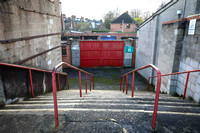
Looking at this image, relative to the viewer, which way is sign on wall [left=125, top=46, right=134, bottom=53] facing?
toward the camera

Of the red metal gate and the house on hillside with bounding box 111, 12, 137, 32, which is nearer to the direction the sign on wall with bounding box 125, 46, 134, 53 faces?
the red metal gate

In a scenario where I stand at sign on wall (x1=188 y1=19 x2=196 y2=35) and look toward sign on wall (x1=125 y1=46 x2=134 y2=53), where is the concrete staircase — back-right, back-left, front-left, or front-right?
back-left

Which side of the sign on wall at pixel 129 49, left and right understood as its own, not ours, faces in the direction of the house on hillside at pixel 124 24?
back

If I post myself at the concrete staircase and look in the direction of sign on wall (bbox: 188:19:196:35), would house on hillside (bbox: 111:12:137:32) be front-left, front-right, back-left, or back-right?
front-left

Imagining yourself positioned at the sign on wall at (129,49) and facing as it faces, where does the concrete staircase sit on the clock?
The concrete staircase is roughly at 12 o'clock from the sign on wall.

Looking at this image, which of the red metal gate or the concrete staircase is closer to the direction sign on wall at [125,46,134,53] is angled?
the concrete staircase

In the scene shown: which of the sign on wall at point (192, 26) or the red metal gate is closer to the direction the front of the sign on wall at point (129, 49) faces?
the sign on wall

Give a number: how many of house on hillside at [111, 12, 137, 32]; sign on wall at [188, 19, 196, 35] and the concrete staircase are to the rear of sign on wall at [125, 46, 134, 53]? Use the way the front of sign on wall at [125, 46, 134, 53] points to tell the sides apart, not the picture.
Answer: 1

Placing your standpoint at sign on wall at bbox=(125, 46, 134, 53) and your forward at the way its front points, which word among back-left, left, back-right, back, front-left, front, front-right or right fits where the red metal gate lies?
right

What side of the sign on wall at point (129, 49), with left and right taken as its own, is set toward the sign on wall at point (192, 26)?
front
